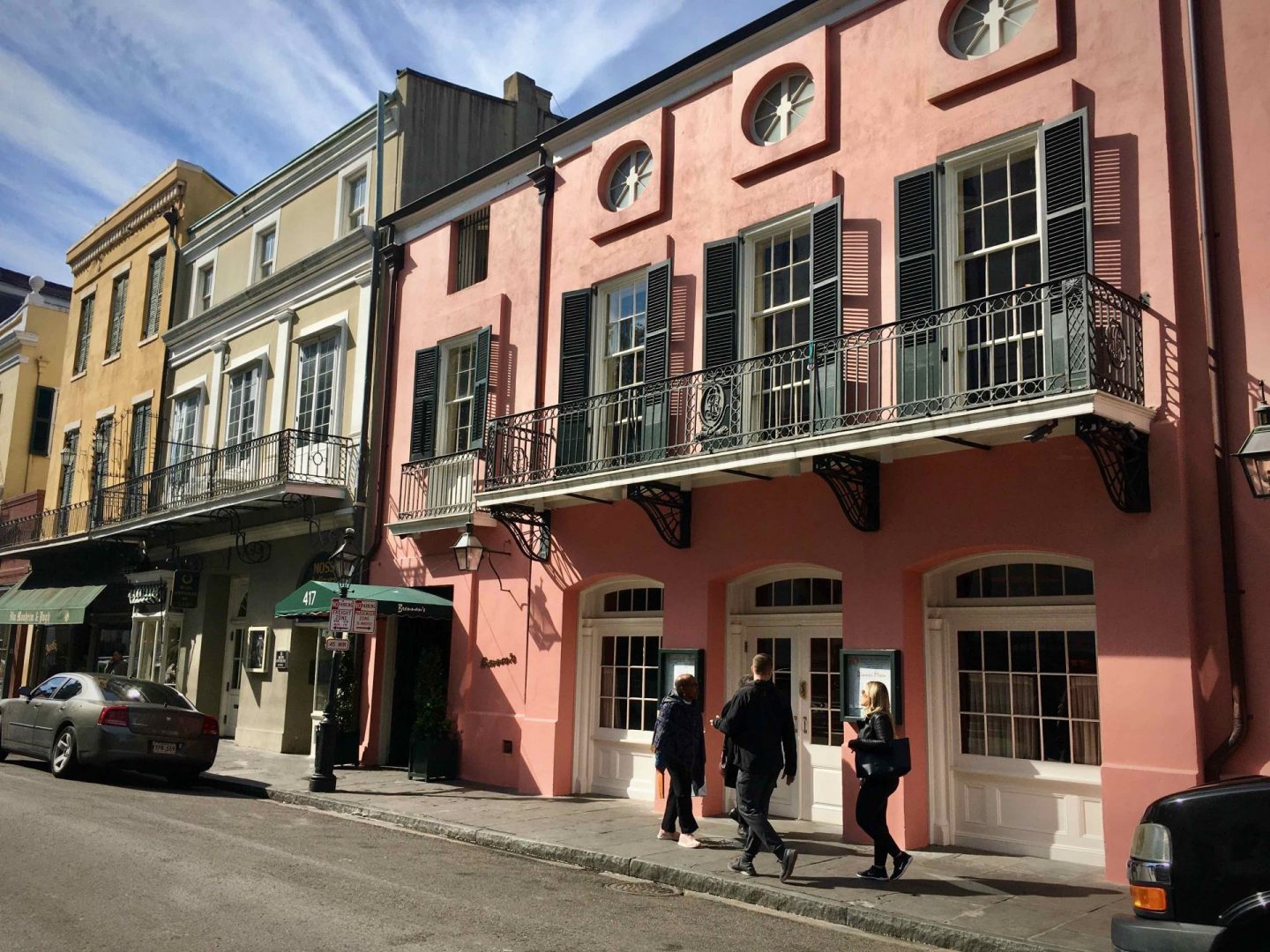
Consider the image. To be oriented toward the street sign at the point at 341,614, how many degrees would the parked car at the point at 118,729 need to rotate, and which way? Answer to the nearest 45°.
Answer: approximately 180°

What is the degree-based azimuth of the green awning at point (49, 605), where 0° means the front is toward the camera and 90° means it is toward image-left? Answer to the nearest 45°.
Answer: approximately 45°

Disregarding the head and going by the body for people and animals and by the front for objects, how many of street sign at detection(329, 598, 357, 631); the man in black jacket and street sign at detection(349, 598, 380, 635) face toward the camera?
2

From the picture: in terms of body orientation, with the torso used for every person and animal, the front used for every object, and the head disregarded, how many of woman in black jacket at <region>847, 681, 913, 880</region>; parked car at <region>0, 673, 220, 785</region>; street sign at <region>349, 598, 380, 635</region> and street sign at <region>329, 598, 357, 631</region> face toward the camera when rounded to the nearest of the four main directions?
2

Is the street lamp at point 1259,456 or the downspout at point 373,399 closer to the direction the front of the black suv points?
the downspout

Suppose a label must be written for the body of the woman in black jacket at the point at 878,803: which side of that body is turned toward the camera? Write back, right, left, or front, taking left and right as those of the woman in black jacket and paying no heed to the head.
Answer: left

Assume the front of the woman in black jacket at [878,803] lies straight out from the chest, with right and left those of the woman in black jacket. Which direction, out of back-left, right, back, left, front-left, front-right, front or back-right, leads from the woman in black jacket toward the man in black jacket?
front

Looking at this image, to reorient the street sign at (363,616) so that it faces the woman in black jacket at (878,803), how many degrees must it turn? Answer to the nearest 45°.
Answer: approximately 45° to its left

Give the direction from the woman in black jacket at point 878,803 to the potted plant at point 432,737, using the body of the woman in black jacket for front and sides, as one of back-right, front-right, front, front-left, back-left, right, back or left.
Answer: front-right

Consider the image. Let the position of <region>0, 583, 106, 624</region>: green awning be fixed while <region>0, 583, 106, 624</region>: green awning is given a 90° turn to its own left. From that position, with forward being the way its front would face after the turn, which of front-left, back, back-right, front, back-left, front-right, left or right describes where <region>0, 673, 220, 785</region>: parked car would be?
front-right

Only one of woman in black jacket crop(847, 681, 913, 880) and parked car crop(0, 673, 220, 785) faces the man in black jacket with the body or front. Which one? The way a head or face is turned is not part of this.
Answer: the woman in black jacket

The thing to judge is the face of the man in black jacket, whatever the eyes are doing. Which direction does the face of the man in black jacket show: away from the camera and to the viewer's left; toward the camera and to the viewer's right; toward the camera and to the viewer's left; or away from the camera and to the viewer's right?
away from the camera and to the viewer's left

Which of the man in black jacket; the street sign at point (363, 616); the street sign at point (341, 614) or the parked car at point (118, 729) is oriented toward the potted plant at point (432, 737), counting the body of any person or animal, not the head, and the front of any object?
the man in black jacket

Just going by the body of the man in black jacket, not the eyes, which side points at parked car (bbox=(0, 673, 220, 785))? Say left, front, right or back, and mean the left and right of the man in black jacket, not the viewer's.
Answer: front

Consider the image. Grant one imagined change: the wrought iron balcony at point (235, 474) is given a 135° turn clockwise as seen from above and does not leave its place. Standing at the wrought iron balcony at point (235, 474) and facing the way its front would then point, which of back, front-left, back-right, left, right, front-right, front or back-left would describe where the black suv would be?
back
